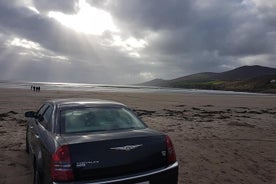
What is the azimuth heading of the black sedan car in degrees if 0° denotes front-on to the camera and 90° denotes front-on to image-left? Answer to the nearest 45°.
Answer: approximately 135°
